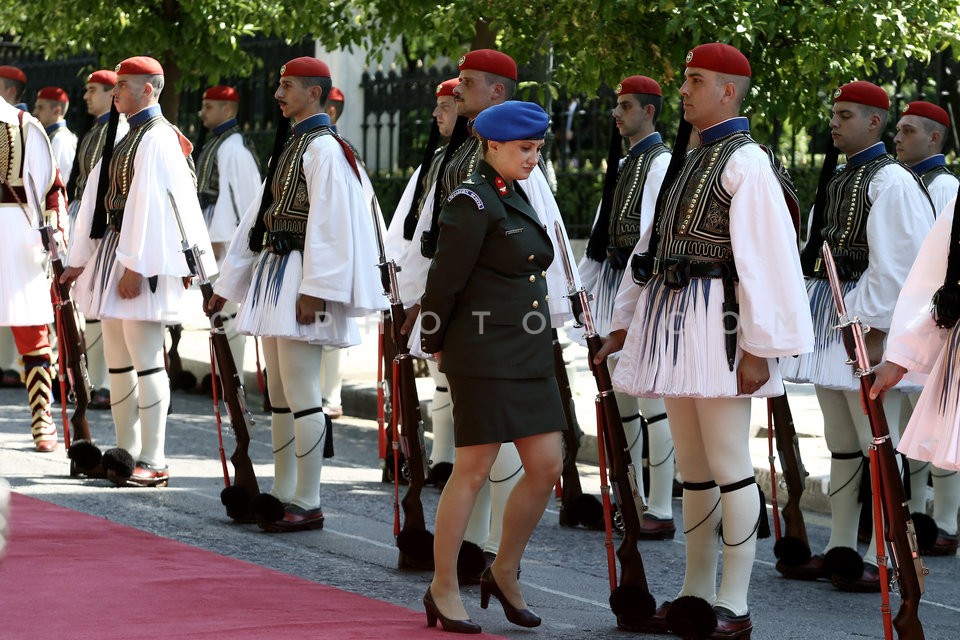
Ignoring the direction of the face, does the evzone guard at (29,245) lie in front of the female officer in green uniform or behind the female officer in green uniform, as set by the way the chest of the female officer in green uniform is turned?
behind

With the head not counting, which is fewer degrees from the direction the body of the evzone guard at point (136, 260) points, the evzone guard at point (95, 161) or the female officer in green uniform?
the female officer in green uniform

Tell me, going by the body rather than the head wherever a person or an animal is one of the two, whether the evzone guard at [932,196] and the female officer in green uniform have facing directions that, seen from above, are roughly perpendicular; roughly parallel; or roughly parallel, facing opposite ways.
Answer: roughly perpendicular
